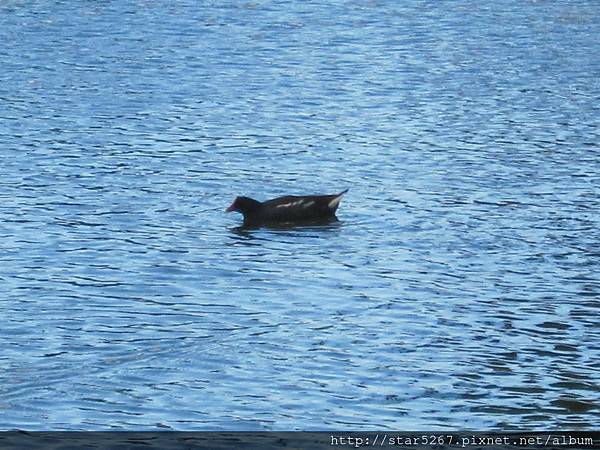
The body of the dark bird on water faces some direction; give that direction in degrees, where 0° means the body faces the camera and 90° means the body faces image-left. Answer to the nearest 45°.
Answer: approximately 90°
